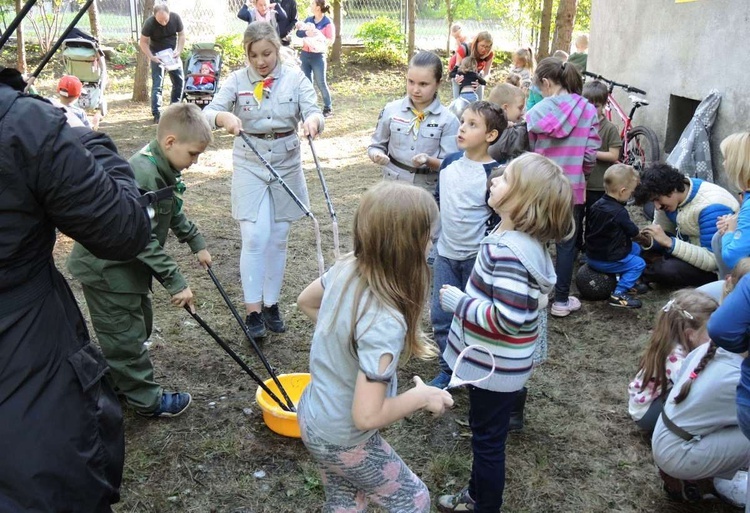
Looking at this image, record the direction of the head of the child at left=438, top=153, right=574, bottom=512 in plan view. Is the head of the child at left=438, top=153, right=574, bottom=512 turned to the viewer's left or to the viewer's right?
to the viewer's left

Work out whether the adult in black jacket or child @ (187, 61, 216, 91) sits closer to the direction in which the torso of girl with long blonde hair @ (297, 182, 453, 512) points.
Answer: the child

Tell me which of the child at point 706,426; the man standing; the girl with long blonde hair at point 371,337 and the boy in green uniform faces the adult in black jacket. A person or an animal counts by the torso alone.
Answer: the man standing

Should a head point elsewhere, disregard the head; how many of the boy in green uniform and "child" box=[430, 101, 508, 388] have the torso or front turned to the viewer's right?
1

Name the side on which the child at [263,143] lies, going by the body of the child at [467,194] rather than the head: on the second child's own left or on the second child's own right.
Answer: on the second child's own right

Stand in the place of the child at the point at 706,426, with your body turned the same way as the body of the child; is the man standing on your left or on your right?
on your left
